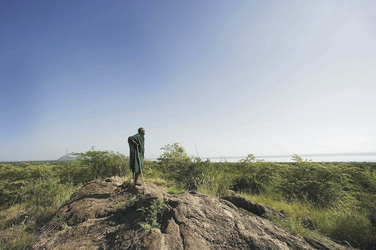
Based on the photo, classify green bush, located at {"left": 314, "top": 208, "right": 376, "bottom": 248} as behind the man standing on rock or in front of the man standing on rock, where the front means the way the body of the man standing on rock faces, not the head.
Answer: in front

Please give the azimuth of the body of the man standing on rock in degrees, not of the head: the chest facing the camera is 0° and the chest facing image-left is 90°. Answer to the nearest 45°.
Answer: approximately 270°

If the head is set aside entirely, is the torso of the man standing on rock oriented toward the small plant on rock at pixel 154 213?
no
